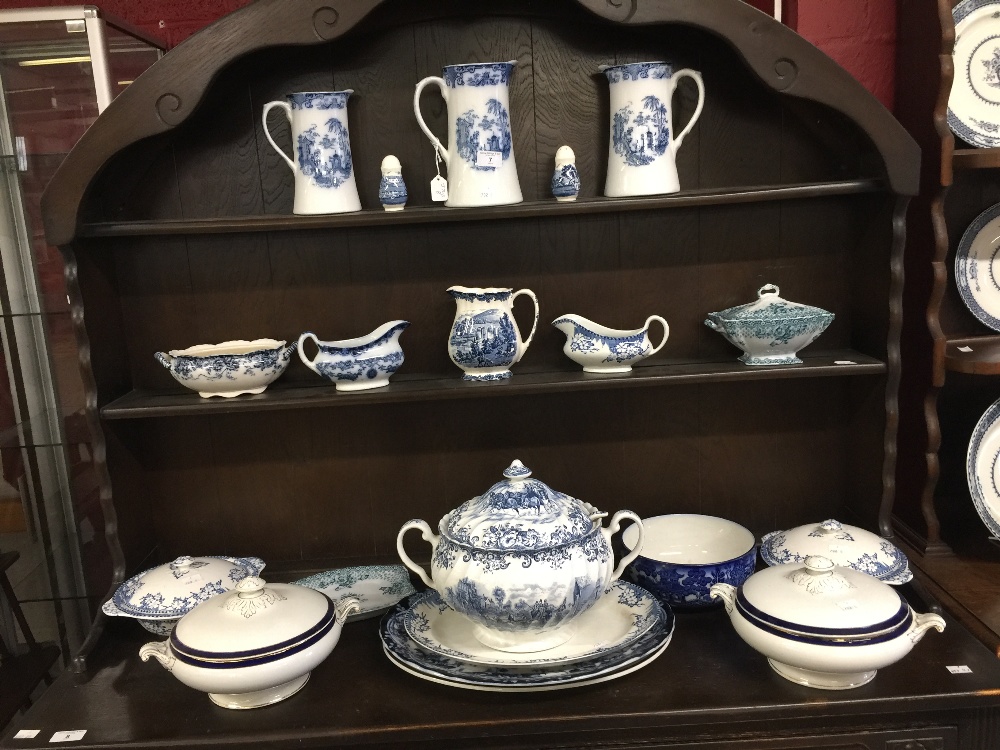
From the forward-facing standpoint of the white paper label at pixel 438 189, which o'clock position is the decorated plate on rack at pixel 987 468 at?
The decorated plate on rack is roughly at 9 o'clock from the white paper label.

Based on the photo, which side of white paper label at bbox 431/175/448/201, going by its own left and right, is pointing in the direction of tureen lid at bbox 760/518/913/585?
left

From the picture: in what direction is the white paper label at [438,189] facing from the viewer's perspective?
toward the camera

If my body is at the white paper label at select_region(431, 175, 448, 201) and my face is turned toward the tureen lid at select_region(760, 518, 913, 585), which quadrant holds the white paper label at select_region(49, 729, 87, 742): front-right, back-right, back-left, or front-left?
back-right

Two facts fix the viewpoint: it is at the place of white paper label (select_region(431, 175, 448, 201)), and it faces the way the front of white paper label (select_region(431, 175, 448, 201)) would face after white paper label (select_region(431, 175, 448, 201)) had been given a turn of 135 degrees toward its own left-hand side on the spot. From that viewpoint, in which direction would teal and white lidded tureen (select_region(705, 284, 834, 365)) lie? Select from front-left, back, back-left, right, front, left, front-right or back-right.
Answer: front-right

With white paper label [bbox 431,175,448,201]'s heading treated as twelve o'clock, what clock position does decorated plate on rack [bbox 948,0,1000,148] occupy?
The decorated plate on rack is roughly at 9 o'clock from the white paper label.
